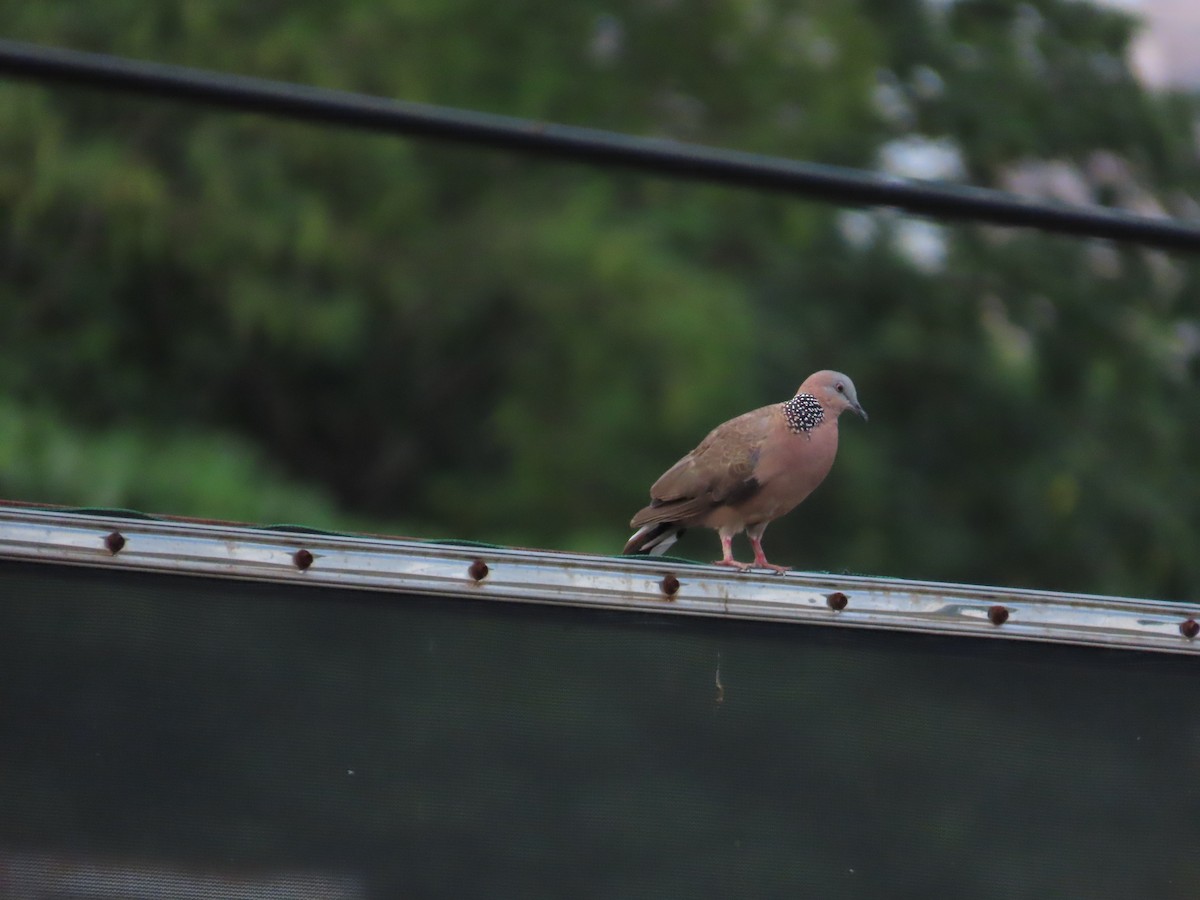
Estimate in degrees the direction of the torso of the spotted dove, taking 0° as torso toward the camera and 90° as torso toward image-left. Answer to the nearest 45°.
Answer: approximately 270°
